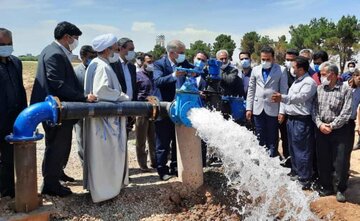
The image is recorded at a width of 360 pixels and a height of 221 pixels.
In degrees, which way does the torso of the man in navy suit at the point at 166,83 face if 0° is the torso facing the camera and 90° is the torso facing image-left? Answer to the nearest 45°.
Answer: approximately 315°

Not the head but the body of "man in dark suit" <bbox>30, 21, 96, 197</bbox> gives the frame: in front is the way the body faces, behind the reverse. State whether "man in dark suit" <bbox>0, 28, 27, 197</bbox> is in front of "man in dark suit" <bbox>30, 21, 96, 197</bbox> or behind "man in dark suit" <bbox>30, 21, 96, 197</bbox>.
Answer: behind

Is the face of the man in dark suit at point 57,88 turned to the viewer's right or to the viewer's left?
to the viewer's right

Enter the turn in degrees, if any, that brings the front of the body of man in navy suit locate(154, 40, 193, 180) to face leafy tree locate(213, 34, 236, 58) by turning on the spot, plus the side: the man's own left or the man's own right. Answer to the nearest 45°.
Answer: approximately 135° to the man's own left

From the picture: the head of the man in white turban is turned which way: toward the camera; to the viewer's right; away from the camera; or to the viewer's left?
to the viewer's right

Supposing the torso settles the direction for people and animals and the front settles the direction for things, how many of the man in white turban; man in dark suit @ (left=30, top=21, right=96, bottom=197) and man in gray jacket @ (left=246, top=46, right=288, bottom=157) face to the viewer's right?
2

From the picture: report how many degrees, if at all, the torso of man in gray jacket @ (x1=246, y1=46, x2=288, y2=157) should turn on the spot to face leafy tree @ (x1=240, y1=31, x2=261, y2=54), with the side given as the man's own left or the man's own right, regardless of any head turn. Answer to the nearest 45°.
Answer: approximately 180°

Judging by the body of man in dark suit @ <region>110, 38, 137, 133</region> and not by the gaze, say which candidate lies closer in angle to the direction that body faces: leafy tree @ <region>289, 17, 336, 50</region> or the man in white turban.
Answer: the man in white turban
